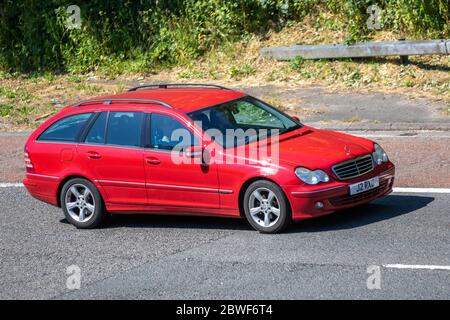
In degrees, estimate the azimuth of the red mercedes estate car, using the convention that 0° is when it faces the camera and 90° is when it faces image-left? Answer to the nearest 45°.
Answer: approximately 315°

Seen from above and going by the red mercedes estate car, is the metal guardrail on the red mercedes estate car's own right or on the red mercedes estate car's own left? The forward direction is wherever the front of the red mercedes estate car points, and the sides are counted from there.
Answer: on the red mercedes estate car's own left
